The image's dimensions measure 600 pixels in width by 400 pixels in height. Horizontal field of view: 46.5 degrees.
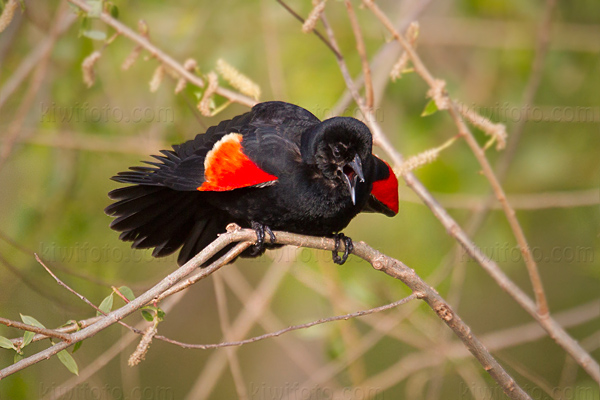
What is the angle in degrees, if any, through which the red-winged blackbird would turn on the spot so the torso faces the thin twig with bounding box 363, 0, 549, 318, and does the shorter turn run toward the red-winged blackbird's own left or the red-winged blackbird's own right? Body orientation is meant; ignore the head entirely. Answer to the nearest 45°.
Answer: approximately 45° to the red-winged blackbird's own left

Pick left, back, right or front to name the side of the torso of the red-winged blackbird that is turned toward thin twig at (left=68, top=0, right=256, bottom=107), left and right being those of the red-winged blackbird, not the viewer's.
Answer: back

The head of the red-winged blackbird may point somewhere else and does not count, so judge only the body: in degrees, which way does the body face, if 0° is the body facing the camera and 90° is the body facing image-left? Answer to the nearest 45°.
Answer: approximately 315°
